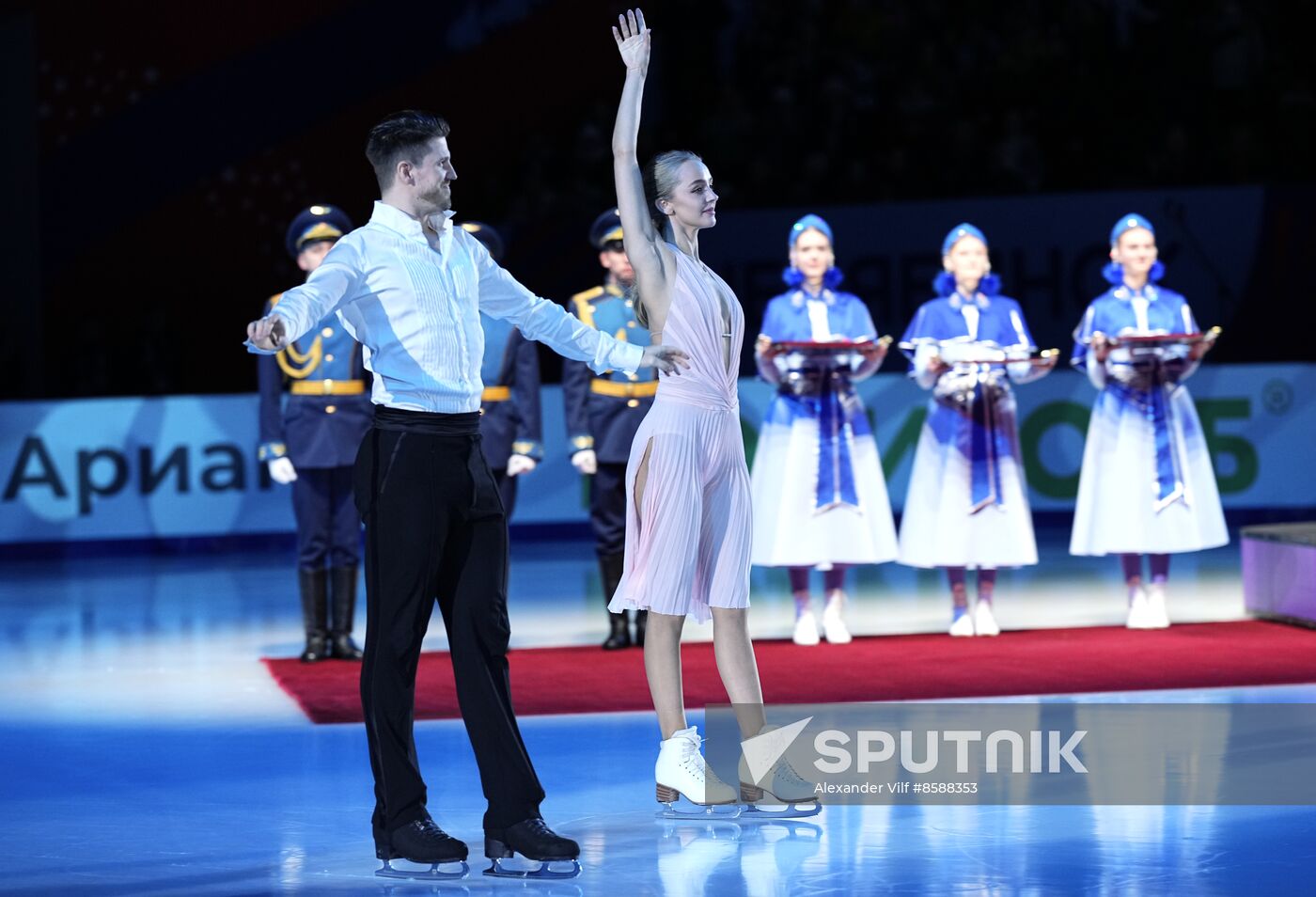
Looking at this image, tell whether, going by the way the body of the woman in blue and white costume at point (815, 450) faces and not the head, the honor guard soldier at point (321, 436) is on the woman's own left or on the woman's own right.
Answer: on the woman's own right

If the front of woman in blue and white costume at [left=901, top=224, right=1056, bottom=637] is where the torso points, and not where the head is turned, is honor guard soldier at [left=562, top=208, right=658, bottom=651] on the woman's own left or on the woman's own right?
on the woman's own right

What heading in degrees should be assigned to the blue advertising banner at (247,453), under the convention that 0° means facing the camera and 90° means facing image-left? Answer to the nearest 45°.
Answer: approximately 0°

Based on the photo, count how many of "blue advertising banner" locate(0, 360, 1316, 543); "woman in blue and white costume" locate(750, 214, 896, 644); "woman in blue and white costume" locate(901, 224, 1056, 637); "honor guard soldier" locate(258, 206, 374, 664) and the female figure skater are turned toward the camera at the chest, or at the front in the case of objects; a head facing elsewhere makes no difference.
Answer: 4

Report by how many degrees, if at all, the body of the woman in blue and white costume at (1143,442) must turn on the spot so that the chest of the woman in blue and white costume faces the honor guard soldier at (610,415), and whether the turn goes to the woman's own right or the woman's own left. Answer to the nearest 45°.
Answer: approximately 90° to the woman's own right

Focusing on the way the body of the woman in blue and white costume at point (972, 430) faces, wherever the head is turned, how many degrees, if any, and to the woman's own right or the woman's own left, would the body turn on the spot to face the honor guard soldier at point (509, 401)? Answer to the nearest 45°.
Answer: approximately 90° to the woman's own right

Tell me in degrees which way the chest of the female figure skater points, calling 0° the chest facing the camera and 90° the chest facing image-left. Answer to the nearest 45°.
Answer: approximately 270°

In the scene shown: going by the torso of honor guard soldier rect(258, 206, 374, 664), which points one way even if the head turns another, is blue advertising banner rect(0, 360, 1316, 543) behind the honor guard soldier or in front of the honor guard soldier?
behind

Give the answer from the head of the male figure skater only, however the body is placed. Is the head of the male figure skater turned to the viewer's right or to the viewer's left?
to the viewer's right
